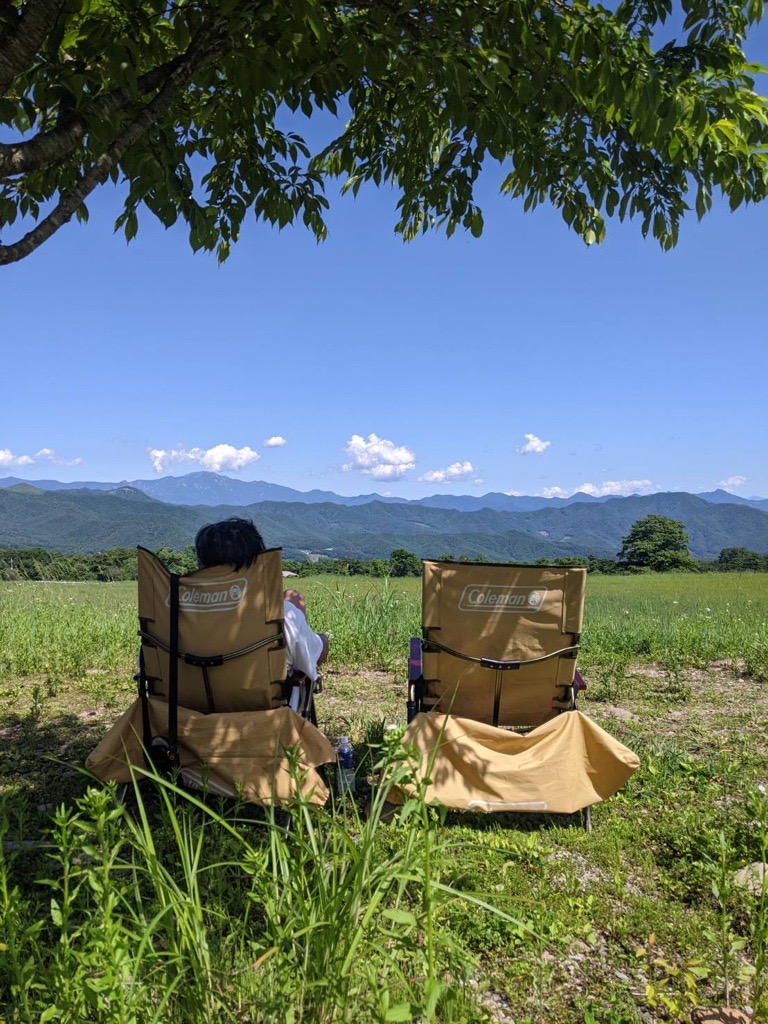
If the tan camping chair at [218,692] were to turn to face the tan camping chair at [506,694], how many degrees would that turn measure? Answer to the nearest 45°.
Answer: approximately 90° to its right

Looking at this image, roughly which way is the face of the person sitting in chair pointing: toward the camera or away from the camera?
away from the camera

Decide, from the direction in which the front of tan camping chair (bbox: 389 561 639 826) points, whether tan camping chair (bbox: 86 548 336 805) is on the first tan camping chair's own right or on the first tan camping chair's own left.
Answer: on the first tan camping chair's own left

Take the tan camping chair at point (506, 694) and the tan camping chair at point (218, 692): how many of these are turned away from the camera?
2

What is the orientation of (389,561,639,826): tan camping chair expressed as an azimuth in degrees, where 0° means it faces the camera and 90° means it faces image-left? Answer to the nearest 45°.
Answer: approximately 180°

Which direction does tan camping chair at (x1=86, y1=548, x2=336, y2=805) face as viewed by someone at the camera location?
facing away from the viewer

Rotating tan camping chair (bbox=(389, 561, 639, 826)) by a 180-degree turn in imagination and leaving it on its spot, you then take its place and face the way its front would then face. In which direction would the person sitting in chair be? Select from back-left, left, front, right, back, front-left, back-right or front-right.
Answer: right
